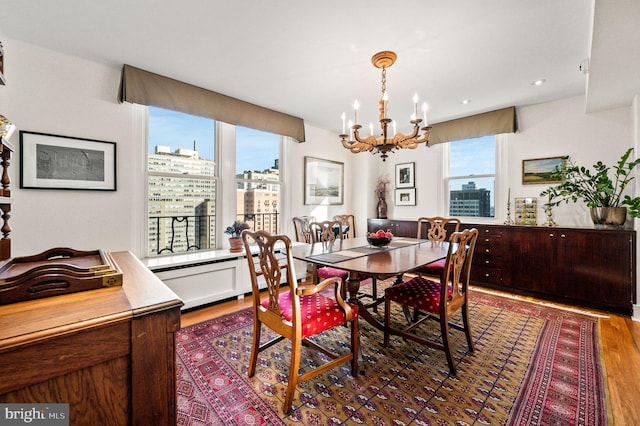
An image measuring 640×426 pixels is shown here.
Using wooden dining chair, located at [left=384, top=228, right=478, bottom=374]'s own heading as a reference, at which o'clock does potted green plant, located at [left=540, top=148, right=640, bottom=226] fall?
The potted green plant is roughly at 3 o'clock from the wooden dining chair.

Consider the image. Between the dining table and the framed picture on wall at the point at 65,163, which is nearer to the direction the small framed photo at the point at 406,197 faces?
the dining table

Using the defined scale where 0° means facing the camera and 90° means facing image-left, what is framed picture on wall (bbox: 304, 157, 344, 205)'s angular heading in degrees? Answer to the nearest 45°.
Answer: approximately 315°

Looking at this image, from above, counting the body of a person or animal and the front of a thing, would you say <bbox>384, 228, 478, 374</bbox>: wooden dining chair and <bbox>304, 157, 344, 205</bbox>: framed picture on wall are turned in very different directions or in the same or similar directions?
very different directions

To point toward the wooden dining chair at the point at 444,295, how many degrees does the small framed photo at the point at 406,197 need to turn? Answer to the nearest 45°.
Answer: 0° — it already faces it

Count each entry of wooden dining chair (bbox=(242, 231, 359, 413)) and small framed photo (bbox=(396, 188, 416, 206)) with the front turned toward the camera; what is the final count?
1

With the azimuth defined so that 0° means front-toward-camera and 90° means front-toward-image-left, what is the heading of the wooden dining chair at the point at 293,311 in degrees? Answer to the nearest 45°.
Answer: approximately 225°

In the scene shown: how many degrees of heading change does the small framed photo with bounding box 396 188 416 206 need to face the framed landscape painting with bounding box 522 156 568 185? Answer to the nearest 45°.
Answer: approximately 45° to its left

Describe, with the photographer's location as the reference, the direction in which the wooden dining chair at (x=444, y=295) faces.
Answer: facing away from the viewer and to the left of the viewer
